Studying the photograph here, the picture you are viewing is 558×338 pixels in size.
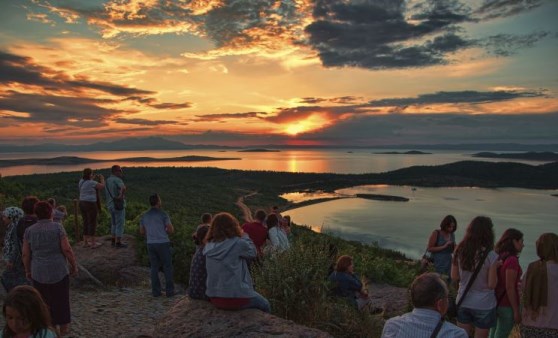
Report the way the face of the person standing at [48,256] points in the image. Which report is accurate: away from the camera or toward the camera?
away from the camera

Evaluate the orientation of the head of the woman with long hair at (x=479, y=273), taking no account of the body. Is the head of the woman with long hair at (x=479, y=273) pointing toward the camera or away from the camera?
away from the camera

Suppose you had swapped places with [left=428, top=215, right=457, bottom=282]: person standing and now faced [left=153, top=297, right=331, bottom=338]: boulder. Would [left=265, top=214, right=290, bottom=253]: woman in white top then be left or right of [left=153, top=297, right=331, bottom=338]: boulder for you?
right

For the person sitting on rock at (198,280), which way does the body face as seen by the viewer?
away from the camera

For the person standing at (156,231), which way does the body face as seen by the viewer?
away from the camera

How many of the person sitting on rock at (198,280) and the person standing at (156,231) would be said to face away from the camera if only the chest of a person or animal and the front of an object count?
2

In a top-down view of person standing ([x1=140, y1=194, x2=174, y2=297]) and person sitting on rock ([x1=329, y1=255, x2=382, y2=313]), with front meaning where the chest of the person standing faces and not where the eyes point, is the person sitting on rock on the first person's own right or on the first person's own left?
on the first person's own right

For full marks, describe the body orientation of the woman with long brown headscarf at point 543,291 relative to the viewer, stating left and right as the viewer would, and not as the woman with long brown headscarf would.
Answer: facing away from the viewer

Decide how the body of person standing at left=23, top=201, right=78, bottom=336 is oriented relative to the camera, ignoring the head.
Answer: away from the camera

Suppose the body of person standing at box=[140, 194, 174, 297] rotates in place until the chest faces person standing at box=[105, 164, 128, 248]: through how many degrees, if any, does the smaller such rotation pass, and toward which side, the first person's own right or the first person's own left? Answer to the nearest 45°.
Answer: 0° — they already face them

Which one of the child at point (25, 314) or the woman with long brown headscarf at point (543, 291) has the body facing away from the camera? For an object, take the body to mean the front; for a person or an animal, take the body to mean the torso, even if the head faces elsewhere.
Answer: the woman with long brown headscarf

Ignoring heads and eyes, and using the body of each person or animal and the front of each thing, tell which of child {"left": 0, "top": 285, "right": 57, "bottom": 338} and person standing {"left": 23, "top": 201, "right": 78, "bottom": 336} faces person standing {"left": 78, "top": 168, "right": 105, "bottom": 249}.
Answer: person standing {"left": 23, "top": 201, "right": 78, "bottom": 336}

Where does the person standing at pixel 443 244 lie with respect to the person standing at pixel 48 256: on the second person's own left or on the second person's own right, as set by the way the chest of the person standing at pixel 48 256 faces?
on the second person's own right

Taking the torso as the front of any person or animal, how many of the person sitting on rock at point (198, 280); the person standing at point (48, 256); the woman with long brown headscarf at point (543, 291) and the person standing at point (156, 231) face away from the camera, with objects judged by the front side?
4
